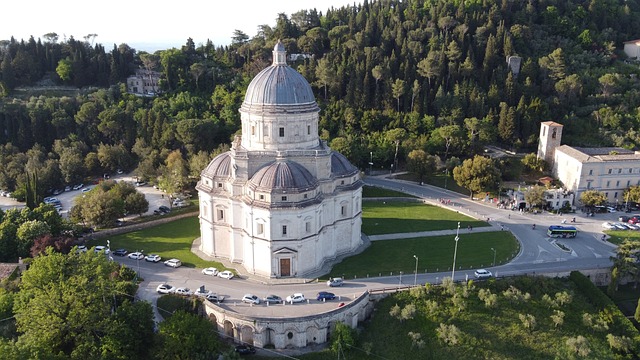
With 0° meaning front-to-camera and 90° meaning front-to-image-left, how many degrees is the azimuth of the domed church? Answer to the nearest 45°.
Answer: approximately 0°

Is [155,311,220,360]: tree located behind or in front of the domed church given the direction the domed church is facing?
in front

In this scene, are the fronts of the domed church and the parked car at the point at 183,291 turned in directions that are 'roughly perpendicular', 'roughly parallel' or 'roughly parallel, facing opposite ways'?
roughly perpendicular

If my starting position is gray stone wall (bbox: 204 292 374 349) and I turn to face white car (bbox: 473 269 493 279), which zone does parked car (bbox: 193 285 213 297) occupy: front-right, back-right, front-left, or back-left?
back-left
